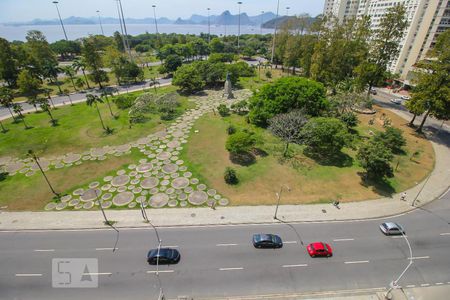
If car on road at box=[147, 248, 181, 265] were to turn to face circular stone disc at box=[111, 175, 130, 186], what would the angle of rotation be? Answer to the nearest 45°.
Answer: approximately 90° to its left

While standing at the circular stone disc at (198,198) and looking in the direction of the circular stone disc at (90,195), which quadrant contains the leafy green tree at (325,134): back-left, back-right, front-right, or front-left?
back-right

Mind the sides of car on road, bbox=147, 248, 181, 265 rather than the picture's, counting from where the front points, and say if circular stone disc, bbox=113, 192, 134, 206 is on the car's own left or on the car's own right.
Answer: on the car's own left

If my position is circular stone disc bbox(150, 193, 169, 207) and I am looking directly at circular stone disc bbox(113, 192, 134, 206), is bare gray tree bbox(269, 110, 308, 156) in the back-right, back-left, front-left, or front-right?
back-right

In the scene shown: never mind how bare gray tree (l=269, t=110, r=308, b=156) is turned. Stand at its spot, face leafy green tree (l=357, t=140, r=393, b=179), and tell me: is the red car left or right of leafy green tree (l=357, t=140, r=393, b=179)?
right

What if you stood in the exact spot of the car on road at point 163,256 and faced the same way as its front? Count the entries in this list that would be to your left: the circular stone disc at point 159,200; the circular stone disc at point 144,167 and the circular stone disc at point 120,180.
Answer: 3

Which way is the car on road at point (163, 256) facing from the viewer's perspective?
to the viewer's right

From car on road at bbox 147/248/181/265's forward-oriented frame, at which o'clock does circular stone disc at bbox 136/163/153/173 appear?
The circular stone disc is roughly at 9 o'clock from the car on road.

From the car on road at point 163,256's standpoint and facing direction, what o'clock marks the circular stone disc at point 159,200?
The circular stone disc is roughly at 9 o'clock from the car on road.

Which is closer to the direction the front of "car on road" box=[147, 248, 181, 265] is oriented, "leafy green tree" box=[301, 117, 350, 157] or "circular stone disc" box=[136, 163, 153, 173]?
the leafy green tree

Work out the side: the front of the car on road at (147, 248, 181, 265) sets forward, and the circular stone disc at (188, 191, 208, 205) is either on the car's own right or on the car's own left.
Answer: on the car's own left

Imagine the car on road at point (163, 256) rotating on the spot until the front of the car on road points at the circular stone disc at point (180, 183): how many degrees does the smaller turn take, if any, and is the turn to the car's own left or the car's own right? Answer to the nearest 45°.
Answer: approximately 90° to the car's own left
